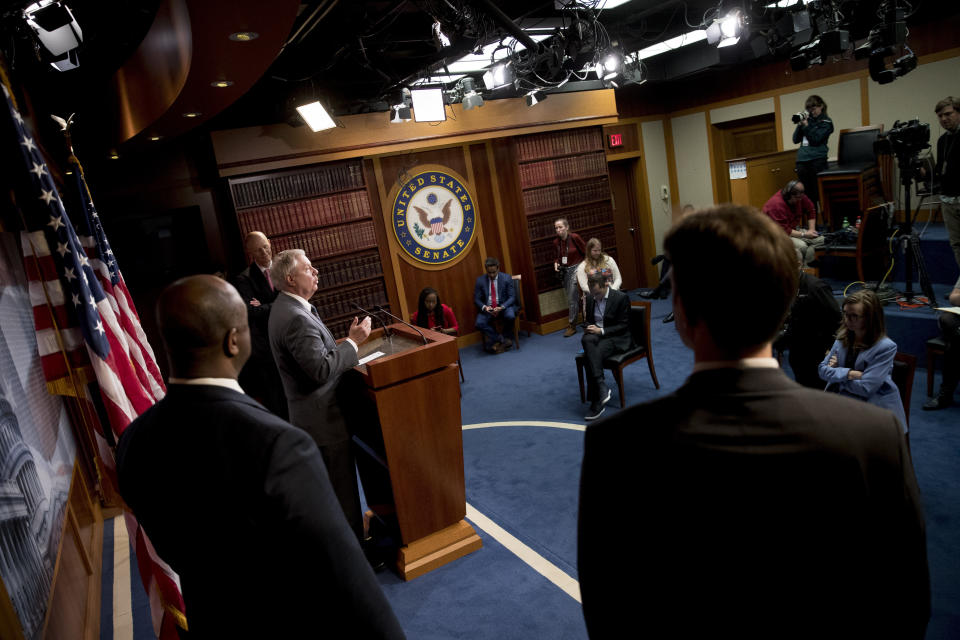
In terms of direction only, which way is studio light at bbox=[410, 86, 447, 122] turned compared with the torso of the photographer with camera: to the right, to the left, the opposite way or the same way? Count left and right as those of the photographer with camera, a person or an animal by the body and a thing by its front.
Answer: to the left

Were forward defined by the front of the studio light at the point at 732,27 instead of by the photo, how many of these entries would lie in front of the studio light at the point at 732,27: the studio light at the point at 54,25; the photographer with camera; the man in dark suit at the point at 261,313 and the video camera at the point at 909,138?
2

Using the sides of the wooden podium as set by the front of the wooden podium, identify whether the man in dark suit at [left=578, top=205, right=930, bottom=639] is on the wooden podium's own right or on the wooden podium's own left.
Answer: on the wooden podium's own right

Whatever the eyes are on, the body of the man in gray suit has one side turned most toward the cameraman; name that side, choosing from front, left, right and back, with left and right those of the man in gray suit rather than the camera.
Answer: front

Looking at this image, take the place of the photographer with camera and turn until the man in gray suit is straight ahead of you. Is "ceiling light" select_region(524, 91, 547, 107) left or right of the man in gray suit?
right

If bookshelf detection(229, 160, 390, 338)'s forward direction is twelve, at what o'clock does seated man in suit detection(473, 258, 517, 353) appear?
The seated man in suit is roughly at 9 o'clock from the bookshelf.

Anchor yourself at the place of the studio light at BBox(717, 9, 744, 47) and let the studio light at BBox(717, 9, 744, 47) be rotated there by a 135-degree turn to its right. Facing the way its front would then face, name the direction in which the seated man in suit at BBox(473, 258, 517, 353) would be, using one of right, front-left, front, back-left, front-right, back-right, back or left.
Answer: left

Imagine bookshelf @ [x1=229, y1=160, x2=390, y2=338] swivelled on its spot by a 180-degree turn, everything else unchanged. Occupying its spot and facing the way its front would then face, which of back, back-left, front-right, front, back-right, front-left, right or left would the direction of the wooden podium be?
back

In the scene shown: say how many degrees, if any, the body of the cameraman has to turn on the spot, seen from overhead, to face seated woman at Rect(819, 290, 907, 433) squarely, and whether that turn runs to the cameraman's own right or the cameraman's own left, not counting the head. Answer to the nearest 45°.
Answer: approximately 45° to the cameraman's own left

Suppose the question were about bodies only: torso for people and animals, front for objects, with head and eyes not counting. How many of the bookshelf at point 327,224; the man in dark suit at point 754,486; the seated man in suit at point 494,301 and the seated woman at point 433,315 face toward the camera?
3

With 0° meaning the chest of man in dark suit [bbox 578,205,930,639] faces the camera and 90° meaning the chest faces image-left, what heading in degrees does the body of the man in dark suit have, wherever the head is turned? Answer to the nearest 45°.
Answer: approximately 180°

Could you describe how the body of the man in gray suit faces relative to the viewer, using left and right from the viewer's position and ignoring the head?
facing to the right of the viewer

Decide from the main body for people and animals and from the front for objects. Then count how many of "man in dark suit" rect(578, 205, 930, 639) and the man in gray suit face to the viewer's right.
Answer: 1

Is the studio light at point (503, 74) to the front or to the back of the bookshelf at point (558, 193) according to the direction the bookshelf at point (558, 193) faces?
to the front

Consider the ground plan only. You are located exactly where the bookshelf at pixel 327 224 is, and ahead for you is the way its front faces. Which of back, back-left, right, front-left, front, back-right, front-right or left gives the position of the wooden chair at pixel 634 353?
front-left
